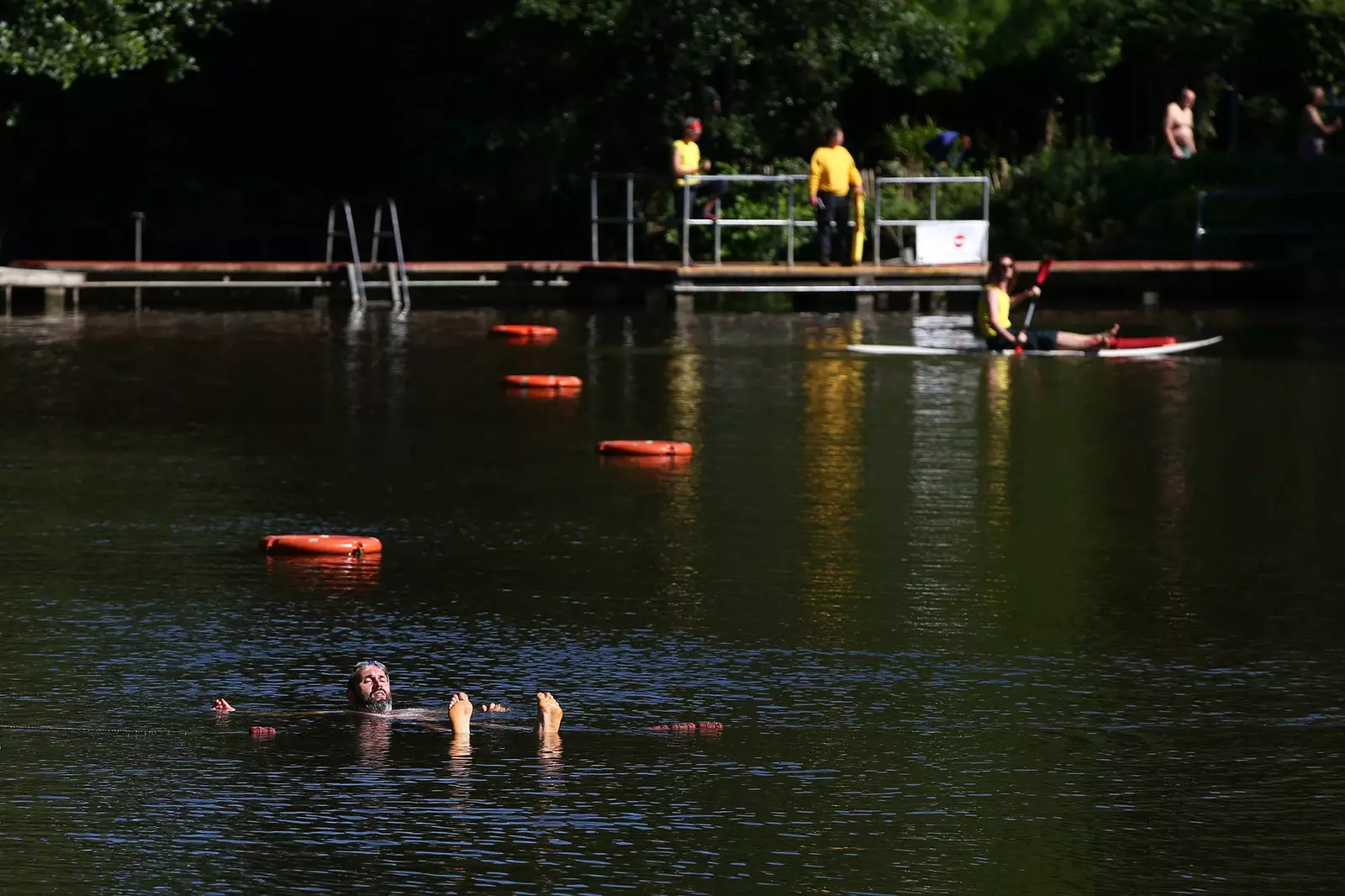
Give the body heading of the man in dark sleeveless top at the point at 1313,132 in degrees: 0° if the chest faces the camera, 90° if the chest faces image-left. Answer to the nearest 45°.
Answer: approximately 270°

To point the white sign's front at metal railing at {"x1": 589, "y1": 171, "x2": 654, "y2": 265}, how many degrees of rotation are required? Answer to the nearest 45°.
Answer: approximately 90° to its right

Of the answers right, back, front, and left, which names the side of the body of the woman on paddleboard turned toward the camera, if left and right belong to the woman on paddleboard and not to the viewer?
right

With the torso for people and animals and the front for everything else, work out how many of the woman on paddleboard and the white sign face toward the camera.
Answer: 1

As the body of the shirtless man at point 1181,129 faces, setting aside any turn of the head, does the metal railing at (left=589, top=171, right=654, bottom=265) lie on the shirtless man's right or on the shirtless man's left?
on the shirtless man's right

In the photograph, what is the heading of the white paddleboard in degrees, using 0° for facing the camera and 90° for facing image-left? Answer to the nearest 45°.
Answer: approximately 270°

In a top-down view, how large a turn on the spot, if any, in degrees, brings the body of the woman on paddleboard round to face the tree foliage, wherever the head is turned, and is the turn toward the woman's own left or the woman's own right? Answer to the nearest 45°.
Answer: approximately 135° to the woman's own left

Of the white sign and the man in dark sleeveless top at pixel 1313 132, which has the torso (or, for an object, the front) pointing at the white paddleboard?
the white sign

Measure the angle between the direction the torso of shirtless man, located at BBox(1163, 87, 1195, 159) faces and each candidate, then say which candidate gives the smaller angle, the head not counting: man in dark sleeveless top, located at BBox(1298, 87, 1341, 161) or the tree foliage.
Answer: the man in dark sleeveless top
